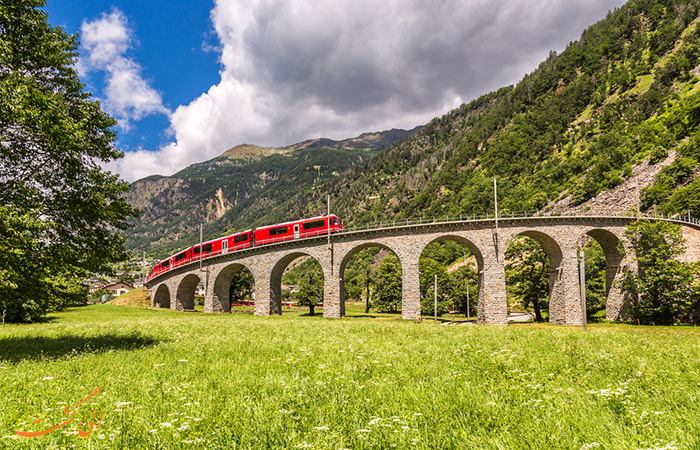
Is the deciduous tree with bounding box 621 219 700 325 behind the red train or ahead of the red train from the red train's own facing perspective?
ahead

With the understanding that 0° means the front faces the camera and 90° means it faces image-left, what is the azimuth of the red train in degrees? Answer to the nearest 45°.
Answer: approximately 270°

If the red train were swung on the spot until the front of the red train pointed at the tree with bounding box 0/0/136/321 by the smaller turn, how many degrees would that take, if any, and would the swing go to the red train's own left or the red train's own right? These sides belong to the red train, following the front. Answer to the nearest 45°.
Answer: approximately 90° to the red train's own right
